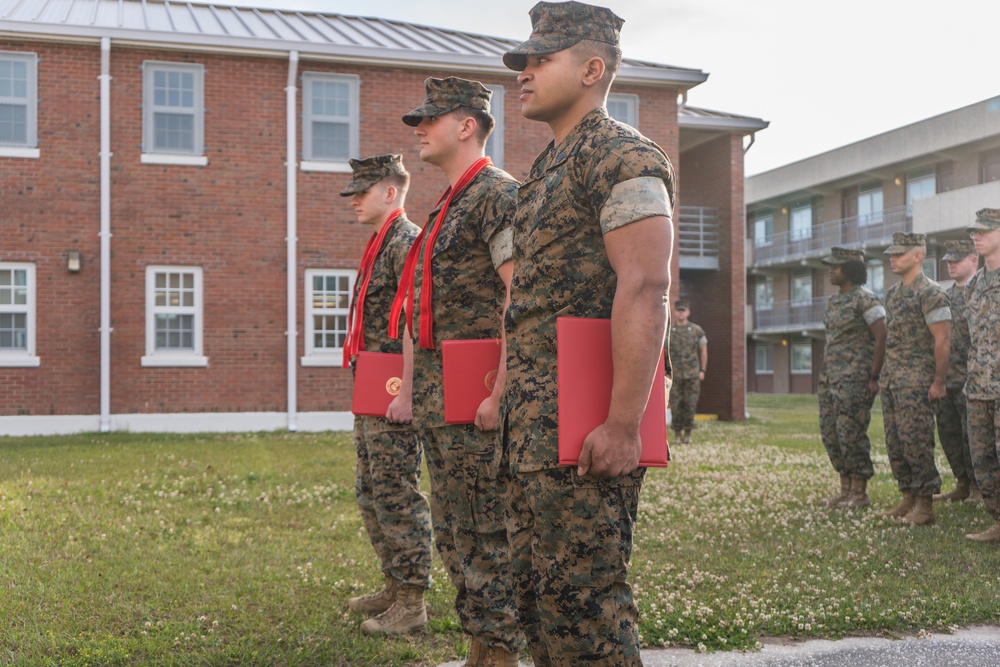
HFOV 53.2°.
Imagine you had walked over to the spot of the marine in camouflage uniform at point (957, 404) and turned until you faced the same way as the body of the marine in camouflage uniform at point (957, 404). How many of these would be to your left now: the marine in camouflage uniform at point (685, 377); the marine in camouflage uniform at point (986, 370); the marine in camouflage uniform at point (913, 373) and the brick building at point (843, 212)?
2

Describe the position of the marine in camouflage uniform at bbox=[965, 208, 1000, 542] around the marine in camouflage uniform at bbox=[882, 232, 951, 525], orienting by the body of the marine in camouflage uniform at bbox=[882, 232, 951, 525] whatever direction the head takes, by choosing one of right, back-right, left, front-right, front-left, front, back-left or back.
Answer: left

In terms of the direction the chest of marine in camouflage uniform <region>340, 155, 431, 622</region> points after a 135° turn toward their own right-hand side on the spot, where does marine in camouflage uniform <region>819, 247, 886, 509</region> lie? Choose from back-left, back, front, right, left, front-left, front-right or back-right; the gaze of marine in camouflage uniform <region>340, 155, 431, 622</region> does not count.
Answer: front

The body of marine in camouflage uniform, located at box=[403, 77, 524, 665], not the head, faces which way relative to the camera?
to the viewer's left

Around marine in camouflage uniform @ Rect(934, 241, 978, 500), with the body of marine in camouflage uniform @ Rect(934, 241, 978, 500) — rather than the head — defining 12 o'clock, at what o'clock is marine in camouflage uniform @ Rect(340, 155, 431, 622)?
marine in camouflage uniform @ Rect(340, 155, 431, 622) is roughly at 10 o'clock from marine in camouflage uniform @ Rect(934, 241, 978, 500).

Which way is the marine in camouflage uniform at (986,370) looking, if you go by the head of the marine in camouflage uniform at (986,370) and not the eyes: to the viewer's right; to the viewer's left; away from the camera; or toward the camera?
to the viewer's left

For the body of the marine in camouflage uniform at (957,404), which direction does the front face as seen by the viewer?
to the viewer's left

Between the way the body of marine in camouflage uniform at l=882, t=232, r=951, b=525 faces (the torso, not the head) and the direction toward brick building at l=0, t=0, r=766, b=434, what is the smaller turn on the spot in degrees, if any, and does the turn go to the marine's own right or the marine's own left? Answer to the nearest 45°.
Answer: approximately 45° to the marine's own right

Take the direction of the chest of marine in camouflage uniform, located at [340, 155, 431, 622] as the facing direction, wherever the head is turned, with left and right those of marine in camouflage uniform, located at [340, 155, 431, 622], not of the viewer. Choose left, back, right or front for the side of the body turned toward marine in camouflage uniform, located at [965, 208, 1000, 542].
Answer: back

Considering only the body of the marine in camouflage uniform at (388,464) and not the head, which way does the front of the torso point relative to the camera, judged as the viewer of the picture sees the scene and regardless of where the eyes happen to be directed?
to the viewer's left

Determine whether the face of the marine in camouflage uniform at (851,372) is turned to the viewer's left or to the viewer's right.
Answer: to the viewer's left

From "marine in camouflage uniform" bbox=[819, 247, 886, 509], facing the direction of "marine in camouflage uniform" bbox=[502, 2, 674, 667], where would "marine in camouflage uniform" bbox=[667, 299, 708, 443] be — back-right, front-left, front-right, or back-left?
back-right

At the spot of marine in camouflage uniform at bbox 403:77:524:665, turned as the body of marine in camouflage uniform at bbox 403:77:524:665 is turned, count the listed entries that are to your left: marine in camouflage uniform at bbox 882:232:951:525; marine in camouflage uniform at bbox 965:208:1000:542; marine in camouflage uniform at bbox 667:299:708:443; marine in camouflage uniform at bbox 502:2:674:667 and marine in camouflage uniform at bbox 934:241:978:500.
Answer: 1

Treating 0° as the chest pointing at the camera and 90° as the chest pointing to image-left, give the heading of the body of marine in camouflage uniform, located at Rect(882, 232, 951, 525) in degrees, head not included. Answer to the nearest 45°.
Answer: approximately 45°

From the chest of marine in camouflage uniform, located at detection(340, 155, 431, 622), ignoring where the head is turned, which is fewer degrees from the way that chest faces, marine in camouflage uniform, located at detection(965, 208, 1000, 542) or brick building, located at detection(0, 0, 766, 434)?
the brick building

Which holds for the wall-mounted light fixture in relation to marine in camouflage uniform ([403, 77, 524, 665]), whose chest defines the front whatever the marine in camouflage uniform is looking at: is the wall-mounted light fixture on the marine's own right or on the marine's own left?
on the marine's own right
